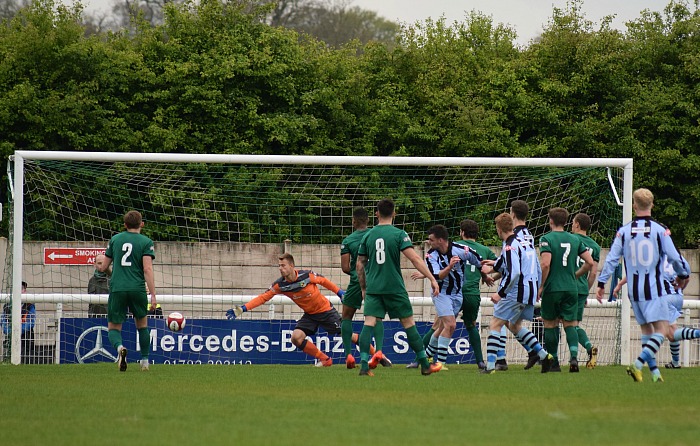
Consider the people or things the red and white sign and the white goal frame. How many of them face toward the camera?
2

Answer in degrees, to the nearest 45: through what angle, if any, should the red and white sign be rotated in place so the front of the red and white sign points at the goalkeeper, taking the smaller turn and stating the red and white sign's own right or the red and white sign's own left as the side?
approximately 45° to the red and white sign's own left

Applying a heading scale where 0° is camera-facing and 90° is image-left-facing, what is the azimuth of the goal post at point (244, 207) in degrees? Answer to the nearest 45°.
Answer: approximately 0°

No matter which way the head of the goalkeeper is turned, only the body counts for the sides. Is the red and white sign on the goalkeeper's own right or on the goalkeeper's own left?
on the goalkeeper's own right
